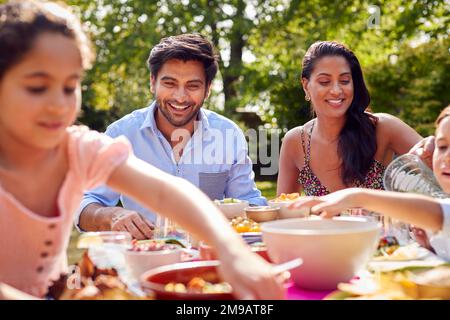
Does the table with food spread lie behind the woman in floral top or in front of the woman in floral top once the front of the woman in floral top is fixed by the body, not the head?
in front

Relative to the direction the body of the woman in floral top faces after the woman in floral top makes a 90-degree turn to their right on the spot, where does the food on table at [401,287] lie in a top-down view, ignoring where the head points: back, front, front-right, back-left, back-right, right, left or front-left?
left

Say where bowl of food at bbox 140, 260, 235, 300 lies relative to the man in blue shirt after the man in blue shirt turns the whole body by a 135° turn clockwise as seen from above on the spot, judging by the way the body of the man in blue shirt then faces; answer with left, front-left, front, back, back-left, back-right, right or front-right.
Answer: back-left

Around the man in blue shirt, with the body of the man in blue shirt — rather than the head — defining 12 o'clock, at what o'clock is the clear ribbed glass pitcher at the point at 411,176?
The clear ribbed glass pitcher is roughly at 11 o'clock from the man in blue shirt.

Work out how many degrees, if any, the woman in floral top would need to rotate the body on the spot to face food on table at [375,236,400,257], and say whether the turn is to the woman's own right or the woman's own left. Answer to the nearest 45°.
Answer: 0° — they already face it

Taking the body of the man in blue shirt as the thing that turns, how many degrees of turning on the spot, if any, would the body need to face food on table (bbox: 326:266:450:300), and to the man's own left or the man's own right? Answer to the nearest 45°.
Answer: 0° — they already face it

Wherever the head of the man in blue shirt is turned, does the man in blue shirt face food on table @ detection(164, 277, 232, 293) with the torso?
yes

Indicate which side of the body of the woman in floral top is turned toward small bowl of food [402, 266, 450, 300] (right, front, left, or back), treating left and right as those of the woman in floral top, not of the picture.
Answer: front

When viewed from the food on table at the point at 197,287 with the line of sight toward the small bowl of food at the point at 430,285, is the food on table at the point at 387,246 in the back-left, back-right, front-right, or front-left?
front-left

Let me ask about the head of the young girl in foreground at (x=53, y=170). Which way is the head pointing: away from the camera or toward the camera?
toward the camera

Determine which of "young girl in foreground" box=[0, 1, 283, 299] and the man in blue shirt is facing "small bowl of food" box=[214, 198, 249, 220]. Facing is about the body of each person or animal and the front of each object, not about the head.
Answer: the man in blue shirt

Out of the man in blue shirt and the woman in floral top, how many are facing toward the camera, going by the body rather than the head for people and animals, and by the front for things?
2

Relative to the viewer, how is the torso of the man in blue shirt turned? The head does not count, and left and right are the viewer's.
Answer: facing the viewer

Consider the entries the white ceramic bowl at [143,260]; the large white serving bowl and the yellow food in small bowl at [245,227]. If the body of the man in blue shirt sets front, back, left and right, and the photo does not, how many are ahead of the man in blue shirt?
3

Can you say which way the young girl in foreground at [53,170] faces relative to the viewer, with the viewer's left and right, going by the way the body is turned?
facing the viewer and to the right of the viewer

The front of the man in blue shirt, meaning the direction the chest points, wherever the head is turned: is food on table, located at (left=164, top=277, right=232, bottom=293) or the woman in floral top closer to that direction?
the food on table
